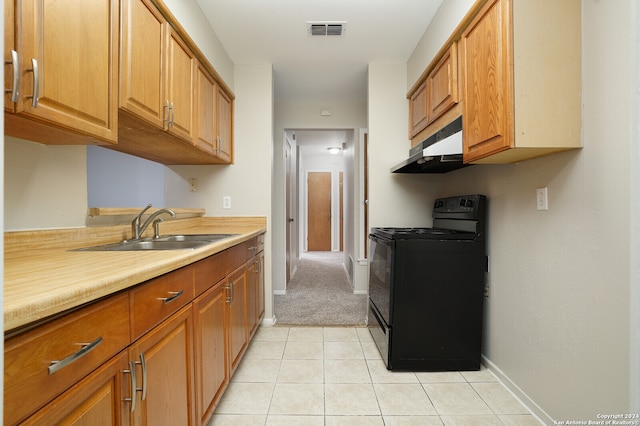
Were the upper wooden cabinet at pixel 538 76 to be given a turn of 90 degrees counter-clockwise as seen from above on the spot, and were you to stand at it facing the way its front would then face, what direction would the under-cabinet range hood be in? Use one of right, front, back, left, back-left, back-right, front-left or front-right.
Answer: back

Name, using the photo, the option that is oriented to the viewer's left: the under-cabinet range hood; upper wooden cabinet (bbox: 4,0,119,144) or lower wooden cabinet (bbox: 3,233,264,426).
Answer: the under-cabinet range hood

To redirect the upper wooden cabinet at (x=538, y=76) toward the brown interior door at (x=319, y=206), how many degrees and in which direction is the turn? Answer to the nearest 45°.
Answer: approximately 90° to its right

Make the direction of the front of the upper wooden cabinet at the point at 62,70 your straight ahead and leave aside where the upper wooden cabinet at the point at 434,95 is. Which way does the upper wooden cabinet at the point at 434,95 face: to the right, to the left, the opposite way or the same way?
the opposite way

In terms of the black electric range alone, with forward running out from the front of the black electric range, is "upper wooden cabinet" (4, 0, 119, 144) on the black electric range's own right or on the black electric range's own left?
on the black electric range's own left

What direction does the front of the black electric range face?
to the viewer's left

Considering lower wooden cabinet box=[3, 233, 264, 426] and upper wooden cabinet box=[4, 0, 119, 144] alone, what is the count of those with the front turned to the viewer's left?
0

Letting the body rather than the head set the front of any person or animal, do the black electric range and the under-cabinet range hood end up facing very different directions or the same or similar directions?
same or similar directions

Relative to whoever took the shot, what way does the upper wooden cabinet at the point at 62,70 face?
facing the viewer and to the right of the viewer

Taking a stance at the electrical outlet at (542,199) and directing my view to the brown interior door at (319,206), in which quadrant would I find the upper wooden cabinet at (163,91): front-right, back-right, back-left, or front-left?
front-left

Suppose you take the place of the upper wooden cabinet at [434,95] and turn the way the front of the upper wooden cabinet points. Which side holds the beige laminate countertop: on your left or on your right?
on your left

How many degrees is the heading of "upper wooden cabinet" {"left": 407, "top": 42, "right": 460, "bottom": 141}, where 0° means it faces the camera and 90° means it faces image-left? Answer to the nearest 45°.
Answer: approximately 90°

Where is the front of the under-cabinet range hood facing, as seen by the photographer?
facing to the left of the viewer
